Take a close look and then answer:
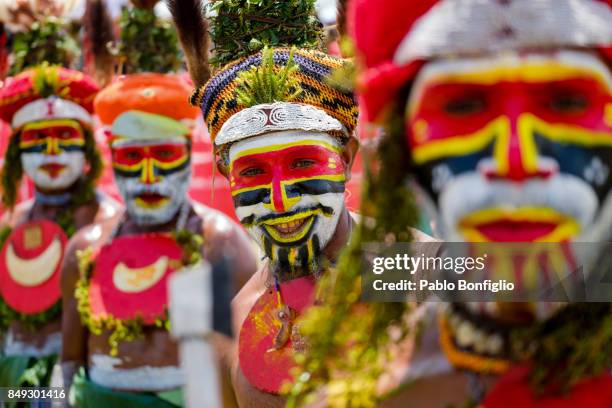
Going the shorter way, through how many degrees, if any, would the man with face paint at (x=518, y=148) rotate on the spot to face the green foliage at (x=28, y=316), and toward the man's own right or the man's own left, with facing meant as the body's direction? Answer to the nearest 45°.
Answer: approximately 135° to the man's own right

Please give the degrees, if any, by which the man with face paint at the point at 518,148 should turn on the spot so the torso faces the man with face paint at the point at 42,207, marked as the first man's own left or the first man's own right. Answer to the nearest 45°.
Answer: approximately 135° to the first man's own right

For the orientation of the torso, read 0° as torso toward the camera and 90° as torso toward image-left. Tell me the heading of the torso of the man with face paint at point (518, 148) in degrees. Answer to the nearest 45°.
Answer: approximately 0°

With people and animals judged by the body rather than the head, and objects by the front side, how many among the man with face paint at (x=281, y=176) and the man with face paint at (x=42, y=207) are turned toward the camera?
2

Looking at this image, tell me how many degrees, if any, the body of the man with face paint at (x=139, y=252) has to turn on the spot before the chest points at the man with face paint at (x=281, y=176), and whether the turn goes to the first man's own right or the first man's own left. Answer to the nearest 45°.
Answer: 0° — they already face them

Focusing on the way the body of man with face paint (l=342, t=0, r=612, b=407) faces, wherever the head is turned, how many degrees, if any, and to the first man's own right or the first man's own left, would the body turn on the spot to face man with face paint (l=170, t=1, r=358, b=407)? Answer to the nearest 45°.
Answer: approximately 135° to the first man's own right

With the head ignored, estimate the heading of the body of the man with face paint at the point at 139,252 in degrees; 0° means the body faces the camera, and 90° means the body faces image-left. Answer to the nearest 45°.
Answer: approximately 0°
